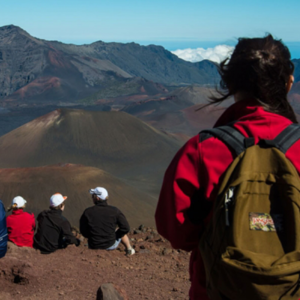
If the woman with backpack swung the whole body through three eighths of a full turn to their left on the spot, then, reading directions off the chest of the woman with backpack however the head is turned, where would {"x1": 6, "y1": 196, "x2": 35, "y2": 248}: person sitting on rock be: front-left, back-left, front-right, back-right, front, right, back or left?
right

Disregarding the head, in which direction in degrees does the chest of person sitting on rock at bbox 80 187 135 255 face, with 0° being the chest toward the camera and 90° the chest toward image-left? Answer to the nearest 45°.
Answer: approximately 180°

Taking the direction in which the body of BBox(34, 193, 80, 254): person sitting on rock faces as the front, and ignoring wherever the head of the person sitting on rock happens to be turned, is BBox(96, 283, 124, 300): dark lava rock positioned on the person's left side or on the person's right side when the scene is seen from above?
on the person's right side

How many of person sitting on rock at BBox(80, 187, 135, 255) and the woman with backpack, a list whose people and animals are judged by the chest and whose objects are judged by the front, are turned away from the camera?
2

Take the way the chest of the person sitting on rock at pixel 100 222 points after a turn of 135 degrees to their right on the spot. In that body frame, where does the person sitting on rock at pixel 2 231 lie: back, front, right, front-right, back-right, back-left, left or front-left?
right

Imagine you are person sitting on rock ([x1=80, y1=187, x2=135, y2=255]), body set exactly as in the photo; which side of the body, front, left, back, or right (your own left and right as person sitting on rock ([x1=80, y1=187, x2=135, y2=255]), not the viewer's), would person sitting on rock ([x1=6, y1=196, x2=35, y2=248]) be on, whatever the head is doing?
left

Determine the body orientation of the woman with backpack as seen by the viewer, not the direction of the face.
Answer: away from the camera

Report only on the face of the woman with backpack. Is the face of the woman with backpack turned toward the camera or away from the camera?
away from the camera

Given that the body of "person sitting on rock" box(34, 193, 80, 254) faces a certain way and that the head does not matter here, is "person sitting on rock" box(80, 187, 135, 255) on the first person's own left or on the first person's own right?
on the first person's own right

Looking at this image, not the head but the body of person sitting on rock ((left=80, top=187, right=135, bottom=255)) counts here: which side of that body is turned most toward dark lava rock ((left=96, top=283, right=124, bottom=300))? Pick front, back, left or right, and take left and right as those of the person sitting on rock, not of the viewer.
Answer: back

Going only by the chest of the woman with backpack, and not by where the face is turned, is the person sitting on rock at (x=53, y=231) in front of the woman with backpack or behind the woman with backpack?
in front

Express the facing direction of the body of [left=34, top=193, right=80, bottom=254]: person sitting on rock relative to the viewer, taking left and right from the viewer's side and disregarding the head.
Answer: facing away from the viewer and to the right of the viewer
